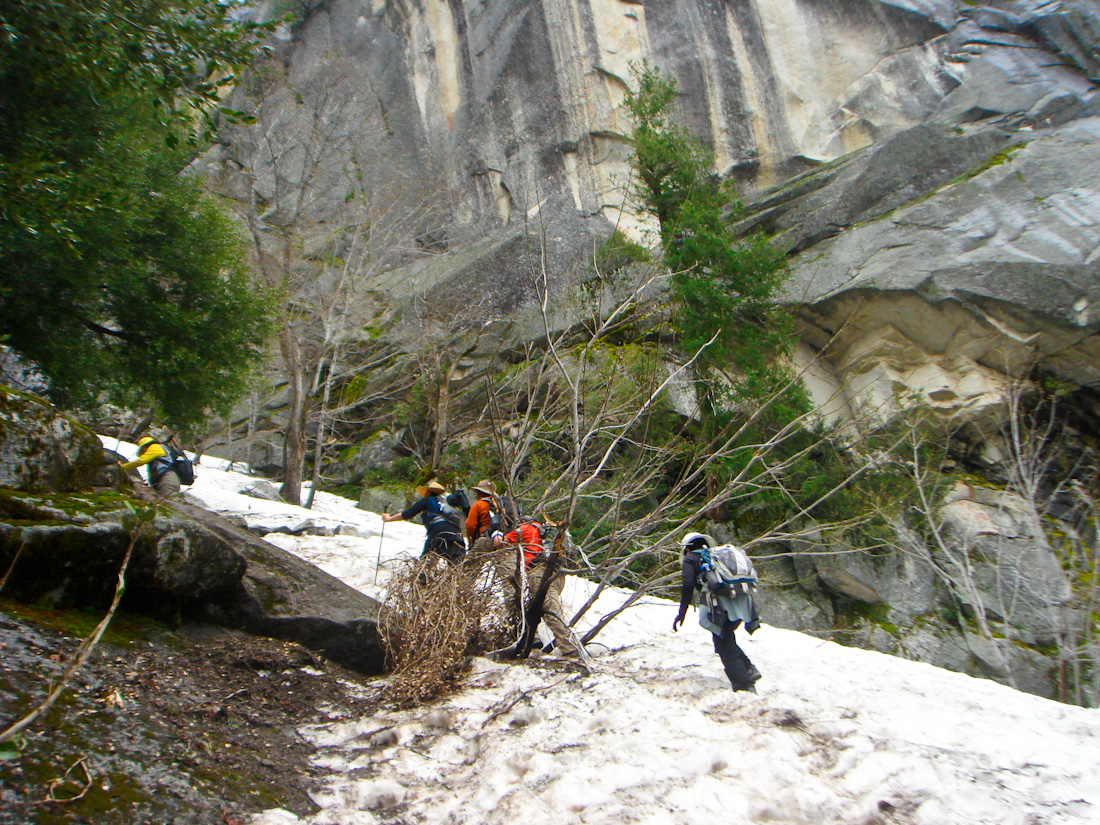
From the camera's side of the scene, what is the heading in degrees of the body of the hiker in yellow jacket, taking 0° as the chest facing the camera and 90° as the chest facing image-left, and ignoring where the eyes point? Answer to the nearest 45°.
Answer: approximately 90°

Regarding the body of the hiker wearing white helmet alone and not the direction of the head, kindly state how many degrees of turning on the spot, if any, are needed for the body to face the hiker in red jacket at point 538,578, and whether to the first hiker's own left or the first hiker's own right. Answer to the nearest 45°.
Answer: approximately 45° to the first hiker's own left

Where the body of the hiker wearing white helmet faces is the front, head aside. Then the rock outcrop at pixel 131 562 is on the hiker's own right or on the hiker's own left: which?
on the hiker's own left

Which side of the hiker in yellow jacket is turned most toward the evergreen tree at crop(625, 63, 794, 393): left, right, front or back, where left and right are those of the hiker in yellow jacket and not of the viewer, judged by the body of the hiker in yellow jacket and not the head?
back

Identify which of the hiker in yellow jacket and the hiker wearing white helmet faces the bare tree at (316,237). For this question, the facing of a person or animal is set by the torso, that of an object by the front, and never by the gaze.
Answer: the hiker wearing white helmet

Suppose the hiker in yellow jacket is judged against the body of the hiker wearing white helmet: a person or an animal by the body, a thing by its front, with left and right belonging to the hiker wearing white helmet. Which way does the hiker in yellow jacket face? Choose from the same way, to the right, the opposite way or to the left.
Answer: to the left

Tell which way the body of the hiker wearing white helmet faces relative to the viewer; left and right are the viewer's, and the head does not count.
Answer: facing away from the viewer and to the left of the viewer

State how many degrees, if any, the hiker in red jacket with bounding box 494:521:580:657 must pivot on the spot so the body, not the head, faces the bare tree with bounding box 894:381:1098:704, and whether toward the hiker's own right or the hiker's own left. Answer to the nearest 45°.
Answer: approximately 135° to the hiker's own right
